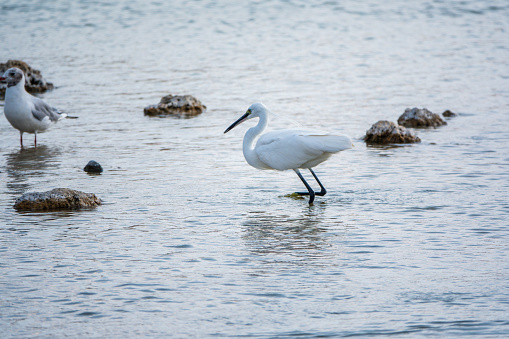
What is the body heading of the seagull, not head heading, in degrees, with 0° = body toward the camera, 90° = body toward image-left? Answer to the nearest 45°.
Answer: approximately 45°

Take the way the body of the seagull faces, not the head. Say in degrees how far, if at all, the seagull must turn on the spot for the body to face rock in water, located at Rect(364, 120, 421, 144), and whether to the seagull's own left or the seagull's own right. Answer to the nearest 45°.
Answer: approximately 135° to the seagull's own left

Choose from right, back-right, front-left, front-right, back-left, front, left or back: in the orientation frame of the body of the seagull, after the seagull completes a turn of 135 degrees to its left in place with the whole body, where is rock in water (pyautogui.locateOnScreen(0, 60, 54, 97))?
left

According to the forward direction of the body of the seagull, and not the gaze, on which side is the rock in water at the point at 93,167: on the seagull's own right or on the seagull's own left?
on the seagull's own left

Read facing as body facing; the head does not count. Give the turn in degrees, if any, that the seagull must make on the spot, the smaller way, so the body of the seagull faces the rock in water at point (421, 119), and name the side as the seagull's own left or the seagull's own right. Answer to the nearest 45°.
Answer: approximately 135° to the seagull's own left

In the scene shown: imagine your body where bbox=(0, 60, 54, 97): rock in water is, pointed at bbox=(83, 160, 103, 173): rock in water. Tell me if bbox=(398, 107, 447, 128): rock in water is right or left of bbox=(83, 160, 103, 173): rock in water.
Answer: left

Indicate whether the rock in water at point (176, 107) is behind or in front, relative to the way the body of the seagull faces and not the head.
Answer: behind
